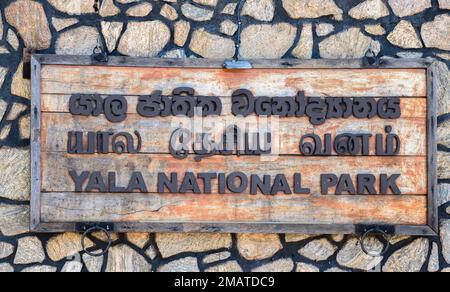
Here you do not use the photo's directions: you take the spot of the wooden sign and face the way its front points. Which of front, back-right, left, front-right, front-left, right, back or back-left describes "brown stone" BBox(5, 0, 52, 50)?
right

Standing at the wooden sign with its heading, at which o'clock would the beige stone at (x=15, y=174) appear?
The beige stone is roughly at 3 o'clock from the wooden sign.

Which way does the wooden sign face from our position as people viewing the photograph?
facing the viewer

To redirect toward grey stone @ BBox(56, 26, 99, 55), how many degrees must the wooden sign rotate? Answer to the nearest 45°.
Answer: approximately 90° to its right
